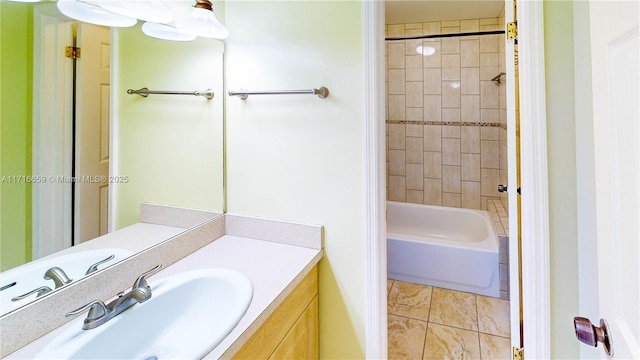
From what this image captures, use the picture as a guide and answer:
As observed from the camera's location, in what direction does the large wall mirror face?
facing the viewer and to the right of the viewer

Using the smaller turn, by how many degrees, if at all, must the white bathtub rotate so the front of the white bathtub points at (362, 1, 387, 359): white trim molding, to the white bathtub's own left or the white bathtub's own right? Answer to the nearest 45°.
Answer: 0° — it already faces it

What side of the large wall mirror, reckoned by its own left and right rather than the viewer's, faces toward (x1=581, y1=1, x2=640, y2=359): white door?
front

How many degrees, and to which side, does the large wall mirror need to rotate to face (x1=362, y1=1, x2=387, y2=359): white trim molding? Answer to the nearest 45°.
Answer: approximately 45° to its left

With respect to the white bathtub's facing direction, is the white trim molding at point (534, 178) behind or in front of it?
in front

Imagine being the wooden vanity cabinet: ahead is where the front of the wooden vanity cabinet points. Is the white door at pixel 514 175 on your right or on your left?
on your left

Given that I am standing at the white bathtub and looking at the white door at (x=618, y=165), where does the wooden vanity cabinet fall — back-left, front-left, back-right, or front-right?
front-right

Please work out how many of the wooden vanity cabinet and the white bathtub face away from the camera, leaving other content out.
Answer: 0

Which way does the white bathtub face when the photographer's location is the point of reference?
facing the viewer

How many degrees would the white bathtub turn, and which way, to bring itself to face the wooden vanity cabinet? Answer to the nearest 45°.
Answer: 0° — it already faces it

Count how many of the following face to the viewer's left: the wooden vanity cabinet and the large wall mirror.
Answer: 0
